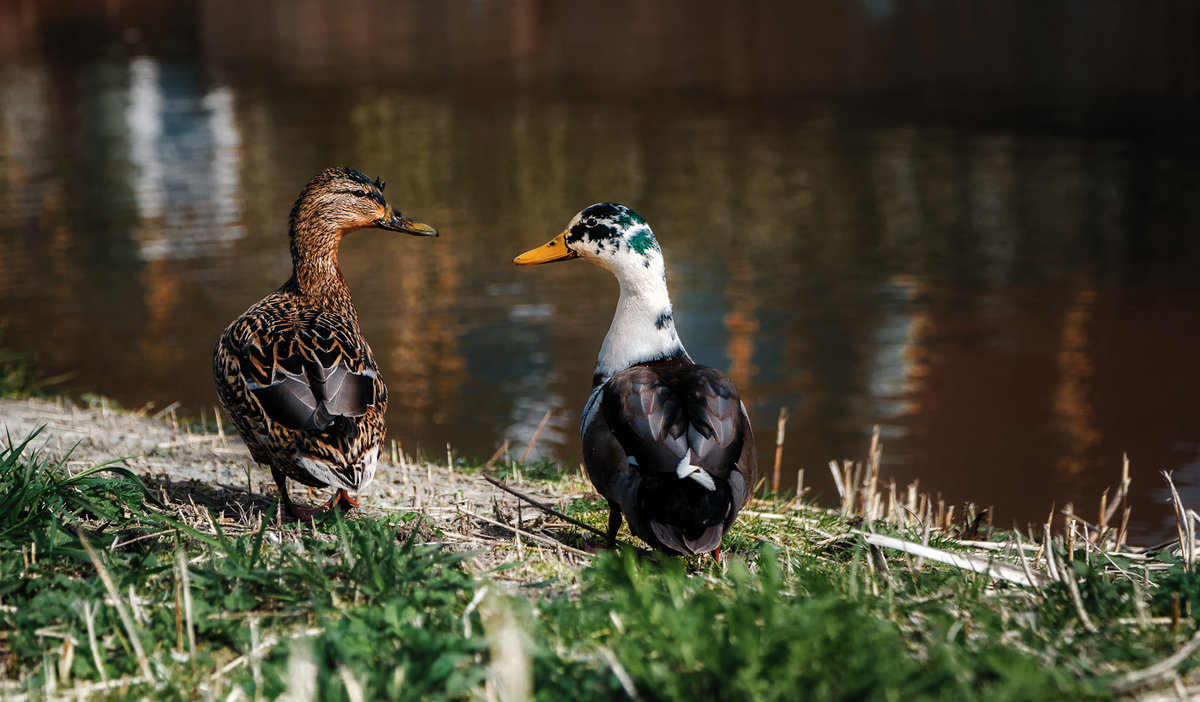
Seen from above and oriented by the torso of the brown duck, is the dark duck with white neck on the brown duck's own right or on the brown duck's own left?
on the brown duck's own right

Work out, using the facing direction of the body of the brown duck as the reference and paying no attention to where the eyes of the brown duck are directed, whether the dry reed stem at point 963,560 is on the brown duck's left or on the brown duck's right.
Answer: on the brown duck's right

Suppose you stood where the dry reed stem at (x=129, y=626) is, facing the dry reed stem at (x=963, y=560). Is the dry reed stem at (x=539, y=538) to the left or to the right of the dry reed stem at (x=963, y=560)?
left

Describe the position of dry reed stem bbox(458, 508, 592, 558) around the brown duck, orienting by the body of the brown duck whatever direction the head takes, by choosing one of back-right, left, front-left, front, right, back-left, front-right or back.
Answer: back-right

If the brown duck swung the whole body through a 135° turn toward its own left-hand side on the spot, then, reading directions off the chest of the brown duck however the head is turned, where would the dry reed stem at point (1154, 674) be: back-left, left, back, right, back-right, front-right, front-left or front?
left

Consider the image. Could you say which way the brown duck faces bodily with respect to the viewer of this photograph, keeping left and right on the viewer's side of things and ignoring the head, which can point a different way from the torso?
facing away from the viewer
